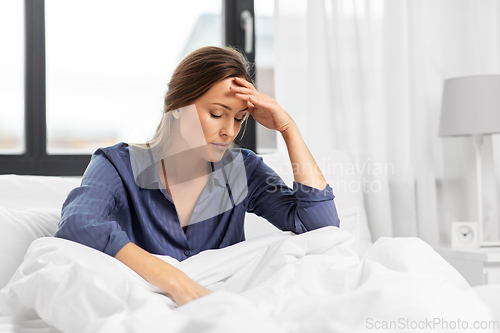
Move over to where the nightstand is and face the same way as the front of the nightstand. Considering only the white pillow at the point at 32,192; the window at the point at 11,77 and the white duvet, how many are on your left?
0

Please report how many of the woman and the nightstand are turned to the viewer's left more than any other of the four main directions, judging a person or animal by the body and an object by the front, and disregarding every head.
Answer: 0

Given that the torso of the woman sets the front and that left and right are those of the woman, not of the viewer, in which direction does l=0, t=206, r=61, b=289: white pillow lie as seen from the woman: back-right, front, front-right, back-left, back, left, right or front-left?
back-right

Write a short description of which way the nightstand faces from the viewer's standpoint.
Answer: facing the viewer and to the right of the viewer

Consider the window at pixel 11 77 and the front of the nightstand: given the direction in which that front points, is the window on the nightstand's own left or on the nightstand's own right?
on the nightstand's own right

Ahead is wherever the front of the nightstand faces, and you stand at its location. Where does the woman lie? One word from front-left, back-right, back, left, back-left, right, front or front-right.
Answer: right

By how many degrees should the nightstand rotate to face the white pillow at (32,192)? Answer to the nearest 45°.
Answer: approximately 90° to its right

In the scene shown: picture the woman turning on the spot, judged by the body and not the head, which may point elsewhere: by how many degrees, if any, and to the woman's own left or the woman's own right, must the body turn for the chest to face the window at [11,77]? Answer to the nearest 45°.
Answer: approximately 180°

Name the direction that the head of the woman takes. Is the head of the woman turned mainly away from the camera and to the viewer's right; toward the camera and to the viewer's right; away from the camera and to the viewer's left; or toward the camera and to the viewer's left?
toward the camera and to the viewer's right

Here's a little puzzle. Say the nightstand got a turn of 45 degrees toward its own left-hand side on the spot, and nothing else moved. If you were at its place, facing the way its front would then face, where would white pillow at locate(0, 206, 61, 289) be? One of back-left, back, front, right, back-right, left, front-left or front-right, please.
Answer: back-right
